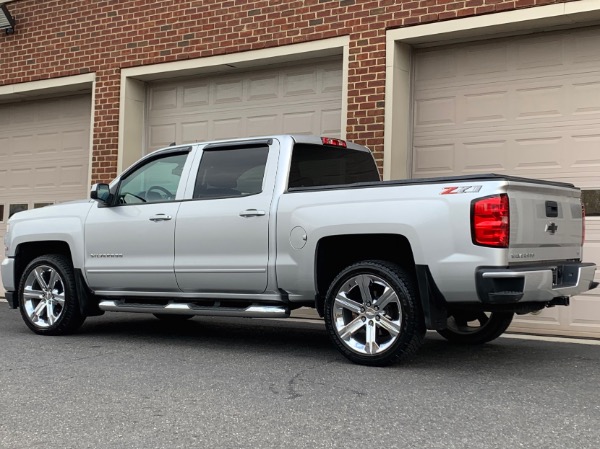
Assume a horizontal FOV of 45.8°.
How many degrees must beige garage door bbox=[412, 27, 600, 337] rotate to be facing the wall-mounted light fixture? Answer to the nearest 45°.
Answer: approximately 90° to its right

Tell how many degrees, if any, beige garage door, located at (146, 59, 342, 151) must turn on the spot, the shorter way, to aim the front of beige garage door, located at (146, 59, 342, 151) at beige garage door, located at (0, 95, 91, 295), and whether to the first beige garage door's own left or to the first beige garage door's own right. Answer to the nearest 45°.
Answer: approximately 90° to the first beige garage door's own right

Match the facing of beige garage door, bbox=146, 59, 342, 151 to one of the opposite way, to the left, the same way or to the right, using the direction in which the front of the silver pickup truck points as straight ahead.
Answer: to the left

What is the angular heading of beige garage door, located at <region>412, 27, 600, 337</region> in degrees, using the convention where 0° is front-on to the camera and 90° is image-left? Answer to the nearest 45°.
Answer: approximately 0°

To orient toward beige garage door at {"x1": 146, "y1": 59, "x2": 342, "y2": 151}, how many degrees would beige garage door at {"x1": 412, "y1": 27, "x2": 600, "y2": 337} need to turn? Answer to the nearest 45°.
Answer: approximately 90° to its right

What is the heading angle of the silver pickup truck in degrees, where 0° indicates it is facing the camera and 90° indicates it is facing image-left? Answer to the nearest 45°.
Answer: approximately 135°

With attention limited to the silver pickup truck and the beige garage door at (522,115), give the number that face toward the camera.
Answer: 1

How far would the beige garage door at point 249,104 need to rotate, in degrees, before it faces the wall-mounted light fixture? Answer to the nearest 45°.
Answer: approximately 90° to its right

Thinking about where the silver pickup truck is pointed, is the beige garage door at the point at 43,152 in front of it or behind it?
in front

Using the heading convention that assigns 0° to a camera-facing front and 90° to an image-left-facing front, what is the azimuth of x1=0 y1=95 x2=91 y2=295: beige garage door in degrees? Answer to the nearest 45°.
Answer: approximately 45°

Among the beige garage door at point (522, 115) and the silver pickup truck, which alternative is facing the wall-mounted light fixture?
the silver pickup truck
